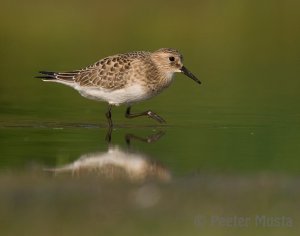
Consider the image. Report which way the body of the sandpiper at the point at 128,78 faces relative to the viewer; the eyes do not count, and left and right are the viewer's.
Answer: facing to the right of the viewer
